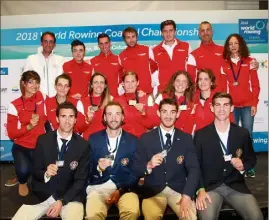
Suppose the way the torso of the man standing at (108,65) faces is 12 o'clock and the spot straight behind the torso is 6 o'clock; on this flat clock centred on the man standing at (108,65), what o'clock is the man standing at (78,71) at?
the man standing at (78,71) is roughly at 3 o'clock from the man standing at (108,65).

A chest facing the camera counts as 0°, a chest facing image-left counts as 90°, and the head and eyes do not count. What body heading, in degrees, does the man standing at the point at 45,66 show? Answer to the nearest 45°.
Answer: approximately 0°

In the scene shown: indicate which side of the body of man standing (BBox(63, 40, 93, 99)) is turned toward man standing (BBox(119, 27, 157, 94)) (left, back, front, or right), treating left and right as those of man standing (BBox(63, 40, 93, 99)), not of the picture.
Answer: left

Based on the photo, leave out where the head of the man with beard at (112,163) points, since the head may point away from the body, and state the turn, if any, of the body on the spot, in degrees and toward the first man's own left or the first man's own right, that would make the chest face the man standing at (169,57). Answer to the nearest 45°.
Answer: approximately 135° to the first man's own left

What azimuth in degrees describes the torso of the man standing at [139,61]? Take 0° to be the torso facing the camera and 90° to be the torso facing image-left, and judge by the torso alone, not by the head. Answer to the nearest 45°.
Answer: approximately 0°

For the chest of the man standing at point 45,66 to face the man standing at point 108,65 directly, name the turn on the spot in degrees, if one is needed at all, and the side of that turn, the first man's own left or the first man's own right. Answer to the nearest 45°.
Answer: approximately 45° to the first man's own left

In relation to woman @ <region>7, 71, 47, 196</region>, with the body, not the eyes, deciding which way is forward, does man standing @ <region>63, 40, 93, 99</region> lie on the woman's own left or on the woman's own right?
on the woman's own left

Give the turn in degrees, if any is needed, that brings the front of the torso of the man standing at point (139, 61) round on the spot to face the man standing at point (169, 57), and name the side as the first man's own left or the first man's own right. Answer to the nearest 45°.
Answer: approximately 90° to the first man's own left
